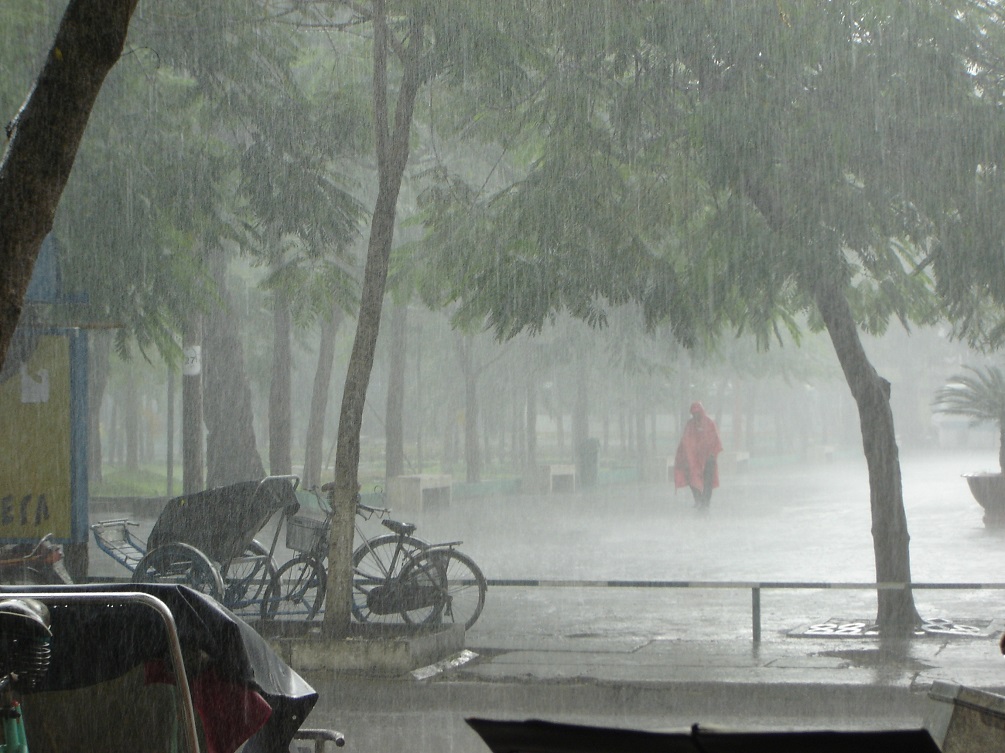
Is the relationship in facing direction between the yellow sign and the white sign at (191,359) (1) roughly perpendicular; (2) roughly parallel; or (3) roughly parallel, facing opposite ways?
roughly parallel

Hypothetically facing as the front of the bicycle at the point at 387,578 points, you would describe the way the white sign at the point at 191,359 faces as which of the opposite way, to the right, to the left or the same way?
to the left

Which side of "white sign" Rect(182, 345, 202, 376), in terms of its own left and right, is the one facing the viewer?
front

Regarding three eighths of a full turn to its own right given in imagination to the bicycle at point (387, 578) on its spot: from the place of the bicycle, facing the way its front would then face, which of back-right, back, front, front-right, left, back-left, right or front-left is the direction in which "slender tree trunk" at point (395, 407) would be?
front-left

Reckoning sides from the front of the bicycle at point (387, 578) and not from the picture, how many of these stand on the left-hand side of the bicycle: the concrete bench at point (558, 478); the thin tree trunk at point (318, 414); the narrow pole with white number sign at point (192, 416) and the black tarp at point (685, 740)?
1

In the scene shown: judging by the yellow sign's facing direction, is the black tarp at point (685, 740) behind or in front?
in front

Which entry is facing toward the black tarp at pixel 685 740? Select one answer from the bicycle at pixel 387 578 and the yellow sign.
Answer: the yellow sign

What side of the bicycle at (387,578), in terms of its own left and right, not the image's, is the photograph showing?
left

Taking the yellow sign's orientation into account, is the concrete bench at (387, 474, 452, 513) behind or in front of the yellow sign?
behind

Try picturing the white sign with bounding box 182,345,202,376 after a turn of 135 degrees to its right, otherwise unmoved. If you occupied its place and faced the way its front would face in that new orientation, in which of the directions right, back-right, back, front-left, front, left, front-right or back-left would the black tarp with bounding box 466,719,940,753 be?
back-left

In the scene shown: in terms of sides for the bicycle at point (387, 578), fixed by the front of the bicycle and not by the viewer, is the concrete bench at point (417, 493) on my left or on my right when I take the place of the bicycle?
on my right

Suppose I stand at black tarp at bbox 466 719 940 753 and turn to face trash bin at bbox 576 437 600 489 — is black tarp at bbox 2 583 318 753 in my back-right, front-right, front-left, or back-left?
front-left

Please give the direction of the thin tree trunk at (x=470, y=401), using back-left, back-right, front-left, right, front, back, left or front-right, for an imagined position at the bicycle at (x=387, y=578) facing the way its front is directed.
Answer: right

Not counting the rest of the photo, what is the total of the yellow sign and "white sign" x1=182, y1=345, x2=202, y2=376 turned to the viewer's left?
0

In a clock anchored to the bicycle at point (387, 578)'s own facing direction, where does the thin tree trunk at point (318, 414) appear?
The thin tree trunk is roughly at 3 o'clock from the bicycle.
